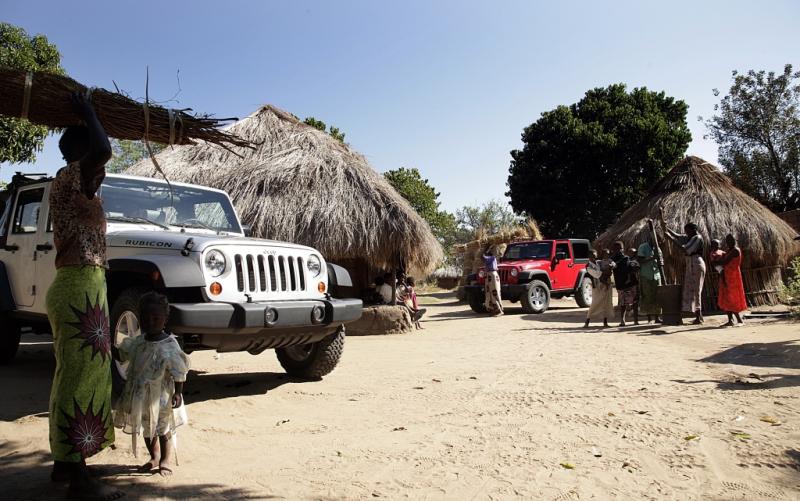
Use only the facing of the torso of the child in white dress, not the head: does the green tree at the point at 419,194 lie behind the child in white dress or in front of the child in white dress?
behind

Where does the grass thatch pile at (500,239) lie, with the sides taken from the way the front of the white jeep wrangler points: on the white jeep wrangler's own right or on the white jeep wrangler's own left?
on the white jeep wrangler's own left

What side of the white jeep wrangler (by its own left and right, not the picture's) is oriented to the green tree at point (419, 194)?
left

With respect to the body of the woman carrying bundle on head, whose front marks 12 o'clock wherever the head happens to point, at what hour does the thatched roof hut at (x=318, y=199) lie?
The thatched roof hut is roughly at 10 o'clock from the woman carrying bundle on head.

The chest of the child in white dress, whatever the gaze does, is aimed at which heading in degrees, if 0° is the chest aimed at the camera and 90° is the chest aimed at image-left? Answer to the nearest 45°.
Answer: approximately 0°

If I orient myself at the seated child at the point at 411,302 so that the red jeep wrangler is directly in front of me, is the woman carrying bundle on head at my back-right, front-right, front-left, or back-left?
back-right

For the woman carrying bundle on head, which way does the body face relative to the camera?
to the viewer's right

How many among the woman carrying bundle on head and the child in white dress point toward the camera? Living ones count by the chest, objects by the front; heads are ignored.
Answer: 1

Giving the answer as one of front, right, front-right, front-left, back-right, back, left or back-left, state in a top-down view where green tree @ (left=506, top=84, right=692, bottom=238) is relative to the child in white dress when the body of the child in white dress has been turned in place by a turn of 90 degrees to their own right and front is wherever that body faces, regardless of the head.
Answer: back-right

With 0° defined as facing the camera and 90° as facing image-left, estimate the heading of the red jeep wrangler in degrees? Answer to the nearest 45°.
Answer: approximately 45°

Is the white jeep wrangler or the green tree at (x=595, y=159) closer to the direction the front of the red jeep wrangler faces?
the white jeep wrangler
